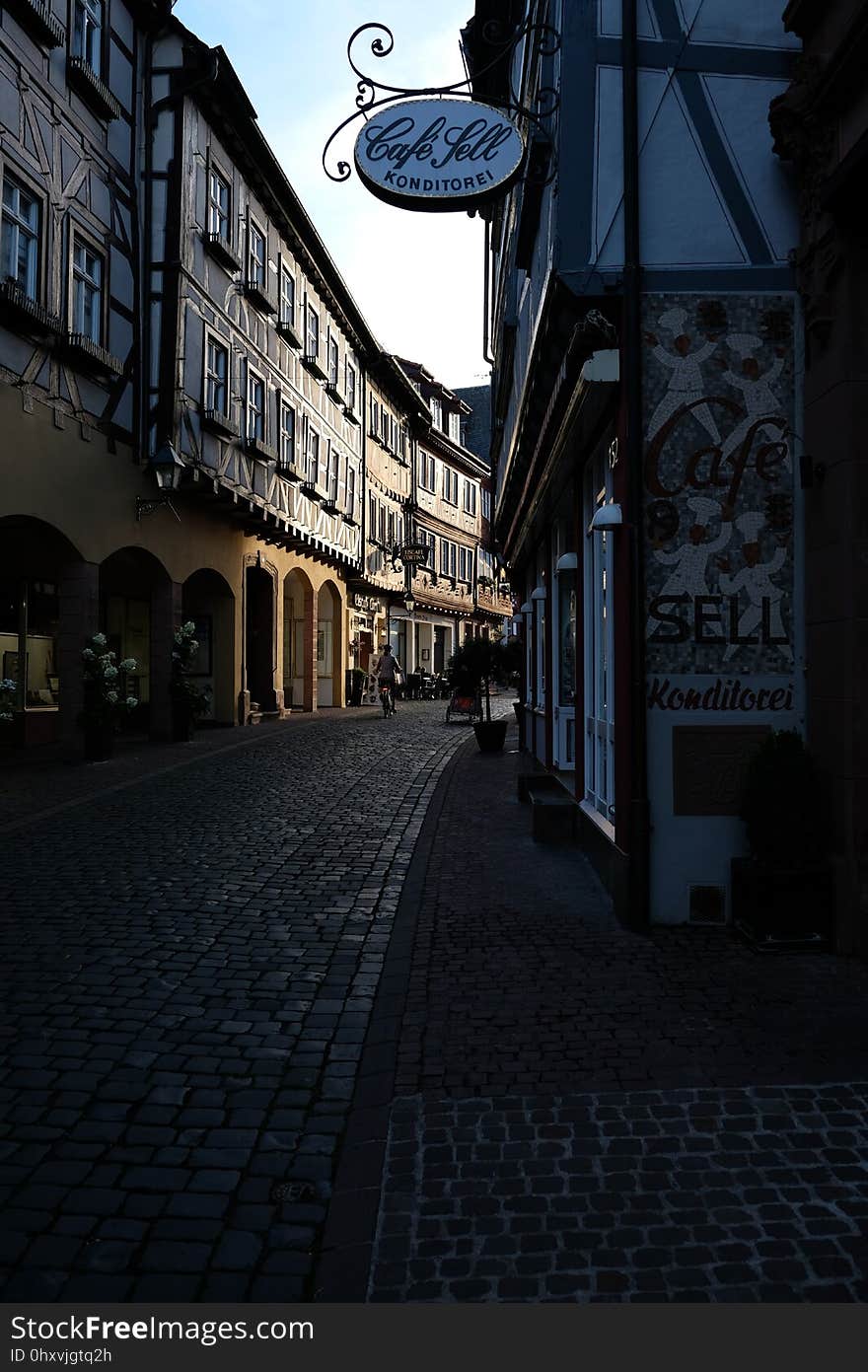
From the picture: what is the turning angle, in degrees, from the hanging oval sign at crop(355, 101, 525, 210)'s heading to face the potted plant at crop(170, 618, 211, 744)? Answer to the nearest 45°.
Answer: approximately 135° to its right

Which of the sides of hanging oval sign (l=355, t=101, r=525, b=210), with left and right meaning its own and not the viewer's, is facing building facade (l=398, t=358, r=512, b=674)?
back

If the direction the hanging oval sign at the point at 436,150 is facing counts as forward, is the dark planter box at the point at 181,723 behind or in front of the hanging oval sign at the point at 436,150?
behind

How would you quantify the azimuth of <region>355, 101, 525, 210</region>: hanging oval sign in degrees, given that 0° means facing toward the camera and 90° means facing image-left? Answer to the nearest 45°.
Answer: approximately 0°

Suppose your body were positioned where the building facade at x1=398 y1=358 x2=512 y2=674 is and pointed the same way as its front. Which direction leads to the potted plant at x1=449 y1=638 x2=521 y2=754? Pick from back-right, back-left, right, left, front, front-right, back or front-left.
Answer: front-right

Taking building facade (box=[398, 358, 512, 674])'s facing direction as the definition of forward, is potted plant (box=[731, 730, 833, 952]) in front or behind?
in front

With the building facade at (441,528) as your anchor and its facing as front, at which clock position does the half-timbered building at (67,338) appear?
The half-timbered building is roughly at 2 o'clock from the building facade.

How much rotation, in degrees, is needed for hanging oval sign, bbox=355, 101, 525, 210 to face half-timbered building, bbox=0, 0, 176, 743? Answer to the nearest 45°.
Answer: approximately 135° to its right

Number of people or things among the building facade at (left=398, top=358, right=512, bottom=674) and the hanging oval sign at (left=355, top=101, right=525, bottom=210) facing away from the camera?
0

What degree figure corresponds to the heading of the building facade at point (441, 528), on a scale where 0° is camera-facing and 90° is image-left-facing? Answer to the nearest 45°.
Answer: approximately 315°

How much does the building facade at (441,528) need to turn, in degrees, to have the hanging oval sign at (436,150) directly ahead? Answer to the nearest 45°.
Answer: approximately 45° to its right

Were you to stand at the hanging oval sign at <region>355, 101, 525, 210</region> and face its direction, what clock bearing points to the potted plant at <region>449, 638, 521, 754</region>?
The potted plant is roughly at 6 o'clock from the hanging oval sign.
